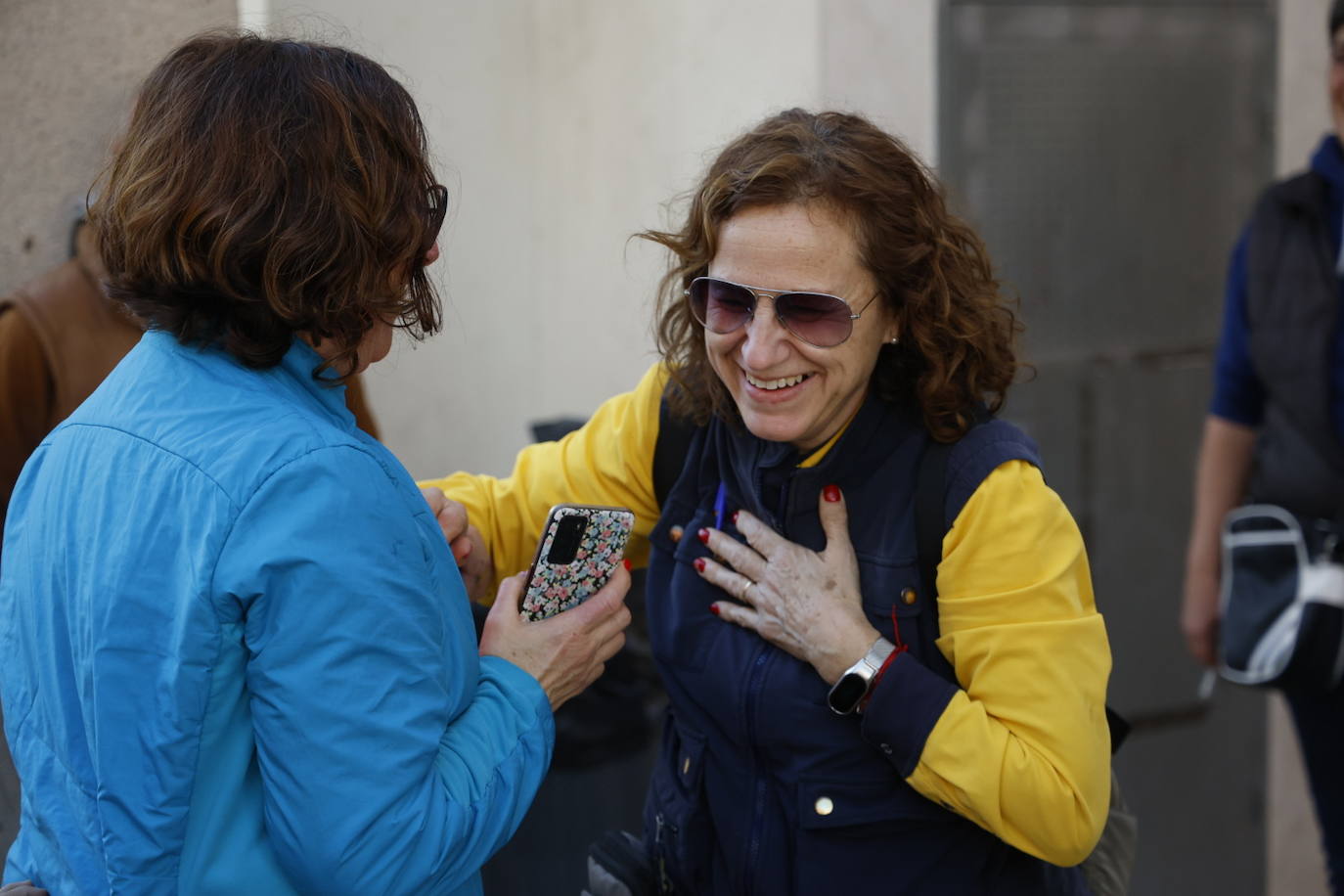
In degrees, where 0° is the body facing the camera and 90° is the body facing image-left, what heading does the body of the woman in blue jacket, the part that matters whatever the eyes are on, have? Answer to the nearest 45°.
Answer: approximately 225°

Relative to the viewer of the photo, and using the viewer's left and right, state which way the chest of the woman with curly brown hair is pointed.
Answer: facing the viewer and to the left of the viewer

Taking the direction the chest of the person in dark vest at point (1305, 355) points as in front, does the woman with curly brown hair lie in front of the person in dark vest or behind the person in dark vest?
in front

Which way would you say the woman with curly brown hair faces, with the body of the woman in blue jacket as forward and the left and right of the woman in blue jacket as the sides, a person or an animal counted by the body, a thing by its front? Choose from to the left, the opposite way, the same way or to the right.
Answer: the opposite way

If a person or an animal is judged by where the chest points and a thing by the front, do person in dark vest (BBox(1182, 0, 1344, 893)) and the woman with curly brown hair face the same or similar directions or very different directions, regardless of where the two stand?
same or similar directions

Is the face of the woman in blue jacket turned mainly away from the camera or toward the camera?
away from the camera

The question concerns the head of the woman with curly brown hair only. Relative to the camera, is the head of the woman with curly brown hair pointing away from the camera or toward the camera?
toward the camera

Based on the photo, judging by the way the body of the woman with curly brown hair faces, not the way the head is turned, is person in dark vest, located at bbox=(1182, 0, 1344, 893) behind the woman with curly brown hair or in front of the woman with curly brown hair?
behind
